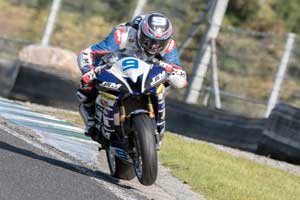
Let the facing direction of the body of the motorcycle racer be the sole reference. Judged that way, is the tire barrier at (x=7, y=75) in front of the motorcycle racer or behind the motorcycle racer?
behind

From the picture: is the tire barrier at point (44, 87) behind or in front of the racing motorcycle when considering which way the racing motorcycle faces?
behind

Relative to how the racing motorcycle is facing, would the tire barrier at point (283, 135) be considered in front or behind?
behind

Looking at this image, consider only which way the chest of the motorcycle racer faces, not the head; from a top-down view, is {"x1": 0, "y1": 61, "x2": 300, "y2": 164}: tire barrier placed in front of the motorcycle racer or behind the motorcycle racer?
behind

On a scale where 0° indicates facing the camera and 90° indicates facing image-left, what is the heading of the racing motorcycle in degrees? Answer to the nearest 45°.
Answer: approximately 0°

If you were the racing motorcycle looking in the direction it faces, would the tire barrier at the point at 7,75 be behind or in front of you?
behind

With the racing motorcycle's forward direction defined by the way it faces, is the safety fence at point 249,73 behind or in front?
behind
